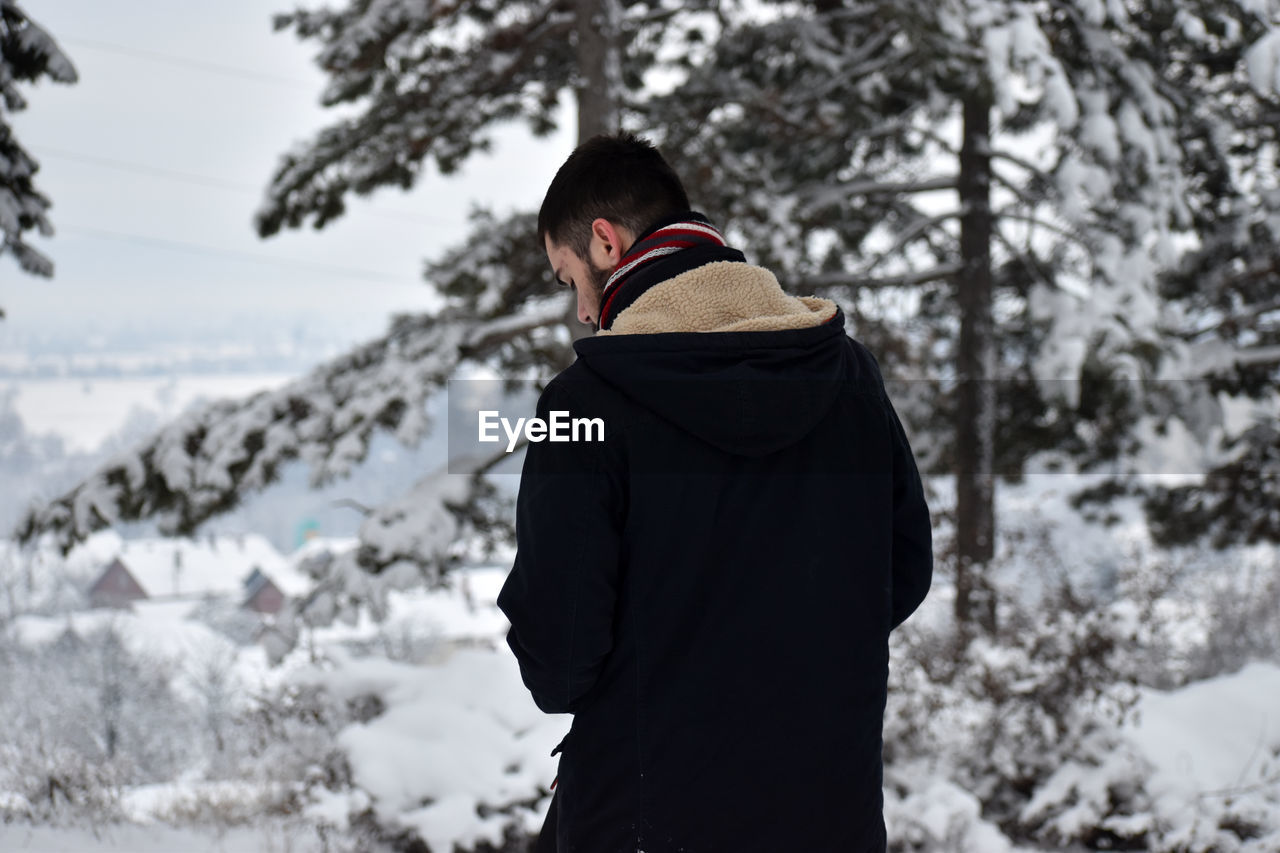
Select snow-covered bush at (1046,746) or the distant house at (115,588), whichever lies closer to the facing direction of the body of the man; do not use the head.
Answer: the distant house

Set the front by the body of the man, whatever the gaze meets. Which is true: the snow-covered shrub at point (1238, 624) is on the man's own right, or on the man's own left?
on the man's own right

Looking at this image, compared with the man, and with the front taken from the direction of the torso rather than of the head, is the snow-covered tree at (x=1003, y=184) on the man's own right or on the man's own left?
on the man's own right

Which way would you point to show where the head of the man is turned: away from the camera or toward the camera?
away from the camera

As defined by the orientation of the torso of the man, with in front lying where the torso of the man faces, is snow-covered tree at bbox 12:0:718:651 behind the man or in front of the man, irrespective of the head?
in front

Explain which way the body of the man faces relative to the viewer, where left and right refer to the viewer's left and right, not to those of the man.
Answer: facing away from the viewer and to the left of the viewer

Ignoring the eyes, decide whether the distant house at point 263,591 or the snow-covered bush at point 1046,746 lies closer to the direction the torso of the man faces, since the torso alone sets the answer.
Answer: the distant house
